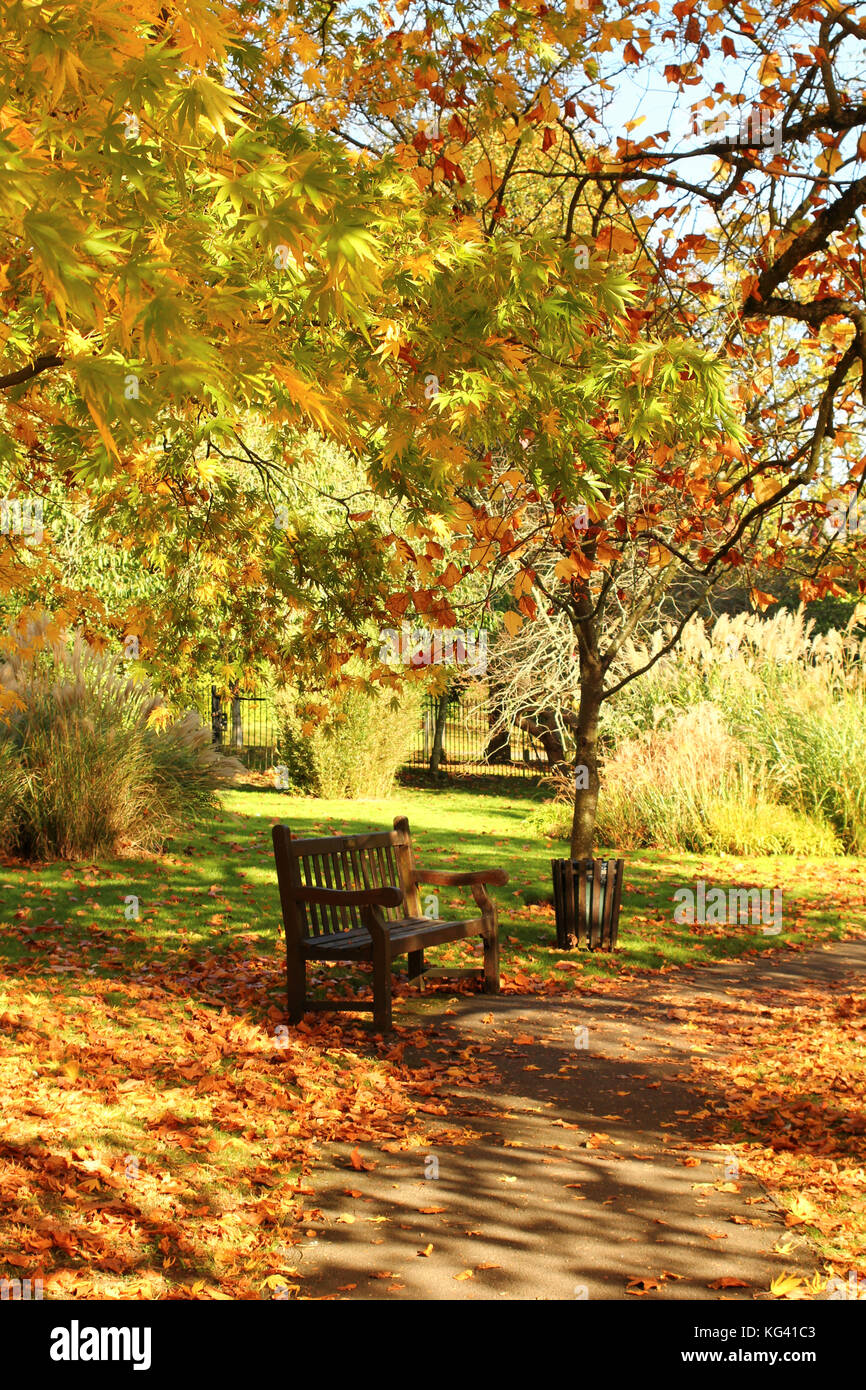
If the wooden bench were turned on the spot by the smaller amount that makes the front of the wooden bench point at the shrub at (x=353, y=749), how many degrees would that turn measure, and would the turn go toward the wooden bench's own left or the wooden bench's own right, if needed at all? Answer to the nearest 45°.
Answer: approximately 135° to the wooden bench's own left

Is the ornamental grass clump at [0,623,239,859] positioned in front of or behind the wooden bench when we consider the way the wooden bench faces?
behind

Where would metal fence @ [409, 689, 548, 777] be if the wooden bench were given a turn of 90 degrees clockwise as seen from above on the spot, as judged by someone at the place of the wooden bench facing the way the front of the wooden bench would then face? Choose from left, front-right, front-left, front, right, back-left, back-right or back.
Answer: back-right

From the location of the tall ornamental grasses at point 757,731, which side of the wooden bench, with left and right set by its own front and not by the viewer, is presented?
left

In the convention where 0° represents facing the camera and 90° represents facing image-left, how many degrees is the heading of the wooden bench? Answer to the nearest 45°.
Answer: approximately 315°

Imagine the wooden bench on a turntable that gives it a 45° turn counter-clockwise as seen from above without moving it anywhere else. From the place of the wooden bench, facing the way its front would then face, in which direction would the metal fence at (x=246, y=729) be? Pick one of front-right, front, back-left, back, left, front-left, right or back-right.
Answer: left
